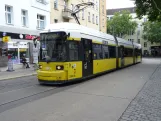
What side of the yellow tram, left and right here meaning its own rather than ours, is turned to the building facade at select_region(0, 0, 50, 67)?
right

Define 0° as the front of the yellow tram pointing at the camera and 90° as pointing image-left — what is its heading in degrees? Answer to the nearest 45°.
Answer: approximately 45°

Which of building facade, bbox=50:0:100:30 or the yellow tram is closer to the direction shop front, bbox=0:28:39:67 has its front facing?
the yellow tram

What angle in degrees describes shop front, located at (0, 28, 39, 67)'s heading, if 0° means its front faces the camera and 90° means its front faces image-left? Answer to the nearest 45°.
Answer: approximately 315°

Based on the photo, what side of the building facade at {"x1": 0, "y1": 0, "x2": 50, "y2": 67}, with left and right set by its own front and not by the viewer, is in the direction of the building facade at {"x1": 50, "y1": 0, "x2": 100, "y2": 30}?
left

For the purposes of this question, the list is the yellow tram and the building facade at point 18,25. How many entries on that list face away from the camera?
0

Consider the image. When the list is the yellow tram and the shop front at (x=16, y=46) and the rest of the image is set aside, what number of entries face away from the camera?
0

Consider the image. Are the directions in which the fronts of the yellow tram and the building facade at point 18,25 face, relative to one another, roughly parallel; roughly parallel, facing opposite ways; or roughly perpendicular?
roughly perpendicular

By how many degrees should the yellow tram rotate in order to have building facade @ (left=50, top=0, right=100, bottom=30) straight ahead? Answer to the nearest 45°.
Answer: approximately 135° to its right

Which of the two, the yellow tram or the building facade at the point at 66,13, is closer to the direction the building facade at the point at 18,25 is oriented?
the yellow tram

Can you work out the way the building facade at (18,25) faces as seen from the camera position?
facing the viewer and to the right of the viewer

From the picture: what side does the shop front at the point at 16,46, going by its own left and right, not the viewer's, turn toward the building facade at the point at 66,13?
left

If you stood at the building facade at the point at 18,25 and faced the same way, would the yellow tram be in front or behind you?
in front
